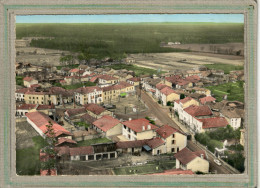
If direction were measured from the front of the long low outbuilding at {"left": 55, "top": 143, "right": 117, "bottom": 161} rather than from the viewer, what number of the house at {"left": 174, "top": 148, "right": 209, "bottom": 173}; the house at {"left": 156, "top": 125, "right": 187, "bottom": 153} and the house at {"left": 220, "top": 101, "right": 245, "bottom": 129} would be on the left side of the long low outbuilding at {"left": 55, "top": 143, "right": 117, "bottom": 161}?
3

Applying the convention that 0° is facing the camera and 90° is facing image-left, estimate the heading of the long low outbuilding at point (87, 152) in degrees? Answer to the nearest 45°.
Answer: approximately 0°

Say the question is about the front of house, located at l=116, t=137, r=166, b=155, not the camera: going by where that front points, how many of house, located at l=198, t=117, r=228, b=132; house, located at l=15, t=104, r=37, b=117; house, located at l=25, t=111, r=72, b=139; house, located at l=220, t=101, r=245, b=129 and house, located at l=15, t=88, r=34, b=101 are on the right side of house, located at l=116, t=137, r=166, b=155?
3

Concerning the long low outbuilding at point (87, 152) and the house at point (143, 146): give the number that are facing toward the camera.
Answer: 2

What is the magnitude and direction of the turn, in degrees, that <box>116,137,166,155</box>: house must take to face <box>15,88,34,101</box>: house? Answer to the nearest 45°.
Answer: approximately 90° to its right

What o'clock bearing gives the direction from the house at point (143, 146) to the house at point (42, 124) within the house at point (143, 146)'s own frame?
the house at point (42, 124) is roughly at 3 o'clock from the house at point (143, 146).
